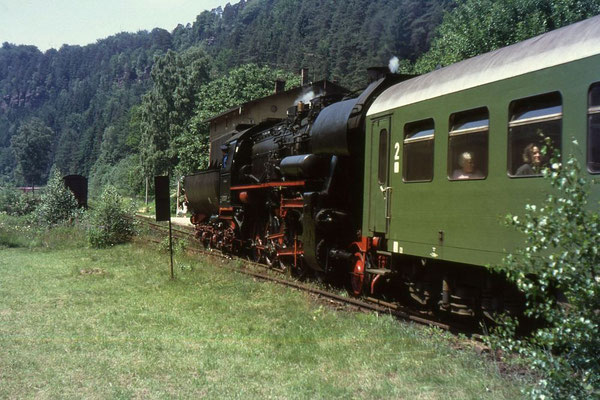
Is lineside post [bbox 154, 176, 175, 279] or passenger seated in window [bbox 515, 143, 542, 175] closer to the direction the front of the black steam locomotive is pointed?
the passenger seated in window

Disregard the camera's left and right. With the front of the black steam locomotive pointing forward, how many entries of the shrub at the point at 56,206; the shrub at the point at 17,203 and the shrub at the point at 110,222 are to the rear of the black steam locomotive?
3

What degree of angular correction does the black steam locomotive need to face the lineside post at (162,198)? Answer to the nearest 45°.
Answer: approximately 135° to its right

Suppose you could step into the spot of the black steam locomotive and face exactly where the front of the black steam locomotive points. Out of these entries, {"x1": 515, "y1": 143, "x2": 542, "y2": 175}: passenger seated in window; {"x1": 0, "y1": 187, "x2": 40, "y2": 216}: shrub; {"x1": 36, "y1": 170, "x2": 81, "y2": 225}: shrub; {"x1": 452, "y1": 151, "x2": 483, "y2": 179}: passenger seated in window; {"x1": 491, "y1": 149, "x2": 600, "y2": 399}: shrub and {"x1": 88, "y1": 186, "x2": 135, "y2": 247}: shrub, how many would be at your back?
3

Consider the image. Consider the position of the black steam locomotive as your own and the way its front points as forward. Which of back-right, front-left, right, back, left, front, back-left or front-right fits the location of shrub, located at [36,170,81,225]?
back

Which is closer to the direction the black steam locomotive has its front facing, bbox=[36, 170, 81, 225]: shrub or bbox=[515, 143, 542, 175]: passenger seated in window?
the passenger seated in window

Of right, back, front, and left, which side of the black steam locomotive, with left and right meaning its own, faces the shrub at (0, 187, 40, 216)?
back

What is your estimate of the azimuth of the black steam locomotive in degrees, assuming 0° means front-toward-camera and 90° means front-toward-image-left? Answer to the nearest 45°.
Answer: approximately 315°

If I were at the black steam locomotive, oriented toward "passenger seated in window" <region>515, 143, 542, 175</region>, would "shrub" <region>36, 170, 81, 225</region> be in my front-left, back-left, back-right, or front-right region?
back-right

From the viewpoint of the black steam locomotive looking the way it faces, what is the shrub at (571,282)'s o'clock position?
The shrub is roughly at 1 o'clock from the black steam locomotive.

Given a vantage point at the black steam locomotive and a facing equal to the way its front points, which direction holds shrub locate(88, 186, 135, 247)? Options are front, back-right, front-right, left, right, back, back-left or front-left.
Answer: back
